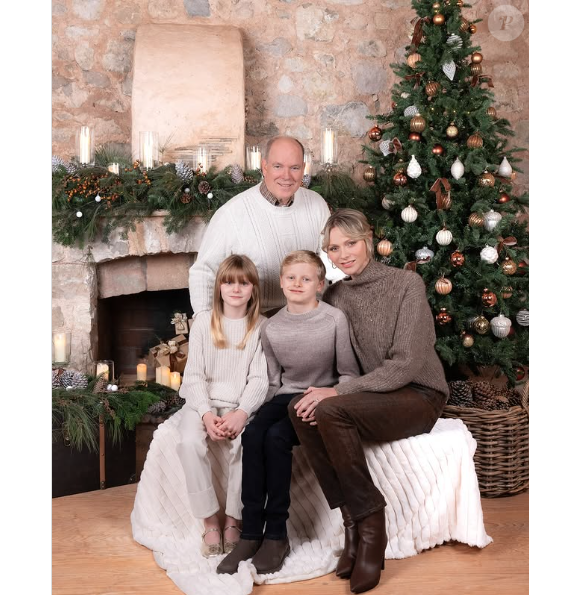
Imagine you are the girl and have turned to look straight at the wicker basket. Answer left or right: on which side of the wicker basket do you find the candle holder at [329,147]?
left

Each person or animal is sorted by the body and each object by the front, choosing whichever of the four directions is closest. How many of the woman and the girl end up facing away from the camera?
0

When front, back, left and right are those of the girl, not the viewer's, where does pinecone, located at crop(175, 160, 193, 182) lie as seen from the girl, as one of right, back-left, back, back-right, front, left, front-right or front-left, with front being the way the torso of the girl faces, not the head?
back

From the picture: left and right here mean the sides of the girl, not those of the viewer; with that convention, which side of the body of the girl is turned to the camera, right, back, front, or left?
front

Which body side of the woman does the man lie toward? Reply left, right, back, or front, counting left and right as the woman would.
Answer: right

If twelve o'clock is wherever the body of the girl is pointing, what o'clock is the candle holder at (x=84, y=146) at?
The candle holder is roughly at 5 o'clock from the girl.

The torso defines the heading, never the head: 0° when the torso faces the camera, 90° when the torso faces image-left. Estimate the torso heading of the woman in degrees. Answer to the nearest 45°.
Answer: approximately 45°

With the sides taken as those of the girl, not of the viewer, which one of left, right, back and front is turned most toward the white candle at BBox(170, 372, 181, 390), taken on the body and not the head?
back

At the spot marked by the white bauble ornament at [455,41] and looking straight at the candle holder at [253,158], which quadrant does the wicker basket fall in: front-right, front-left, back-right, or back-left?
back-left

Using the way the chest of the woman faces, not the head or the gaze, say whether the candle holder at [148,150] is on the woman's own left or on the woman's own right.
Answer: on the woman's own right

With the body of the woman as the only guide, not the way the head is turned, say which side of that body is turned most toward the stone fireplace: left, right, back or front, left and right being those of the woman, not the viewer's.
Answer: right
